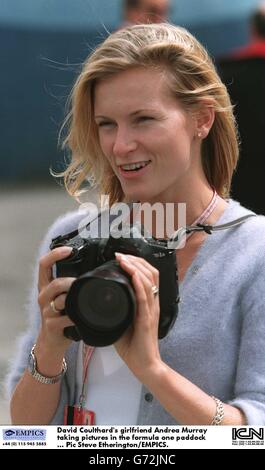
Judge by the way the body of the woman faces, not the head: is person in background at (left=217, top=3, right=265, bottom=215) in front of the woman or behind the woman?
behind

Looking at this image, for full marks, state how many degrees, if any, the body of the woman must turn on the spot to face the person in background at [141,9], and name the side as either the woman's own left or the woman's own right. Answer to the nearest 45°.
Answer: approximately 135° to the woman's own right

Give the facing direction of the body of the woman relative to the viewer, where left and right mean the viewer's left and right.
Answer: facing the viewer and to the left of the viewer

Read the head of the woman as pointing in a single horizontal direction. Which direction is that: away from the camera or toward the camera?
toward the camera
